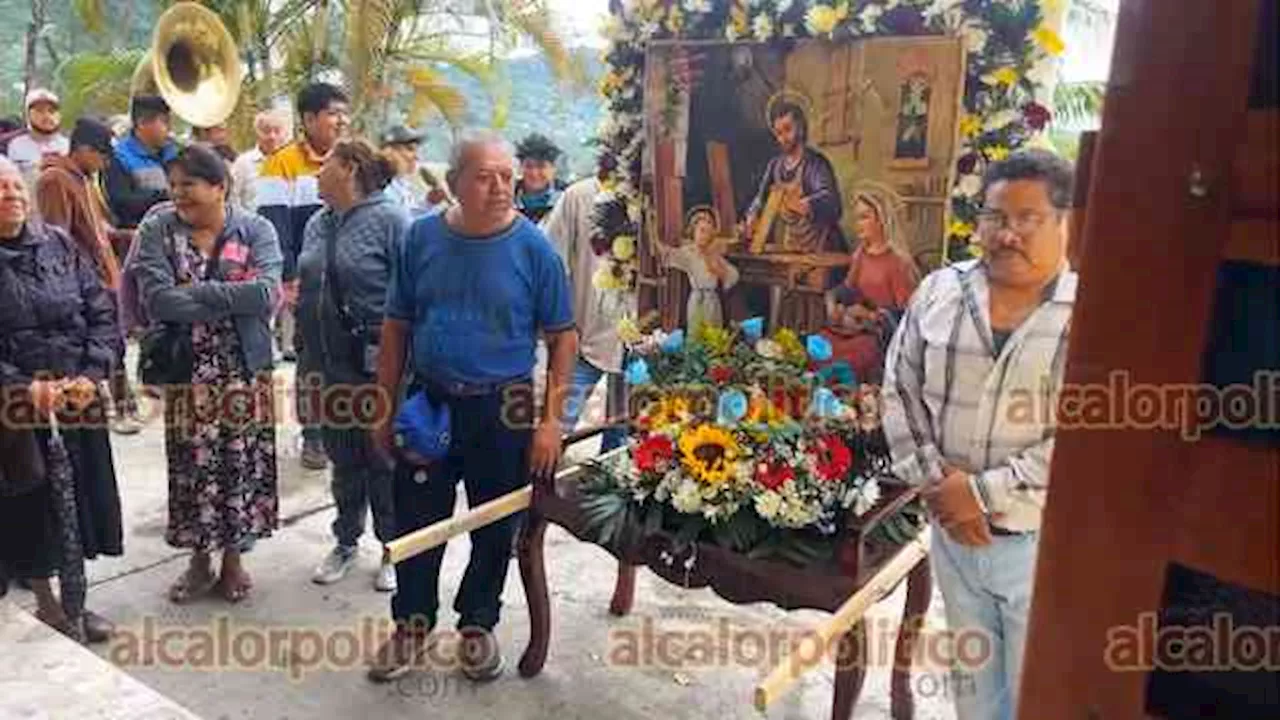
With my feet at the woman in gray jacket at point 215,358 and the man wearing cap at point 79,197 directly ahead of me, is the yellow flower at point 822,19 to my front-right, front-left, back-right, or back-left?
back-right

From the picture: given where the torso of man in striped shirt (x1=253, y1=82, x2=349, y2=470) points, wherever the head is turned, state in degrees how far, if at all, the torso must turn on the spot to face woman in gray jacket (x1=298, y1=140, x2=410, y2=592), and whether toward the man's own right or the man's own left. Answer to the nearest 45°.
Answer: approximately 45° to the man's own right

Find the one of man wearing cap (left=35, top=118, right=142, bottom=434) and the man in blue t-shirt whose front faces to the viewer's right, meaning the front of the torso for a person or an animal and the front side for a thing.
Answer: the man wearing cap

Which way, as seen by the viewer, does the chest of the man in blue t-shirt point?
toward the camera

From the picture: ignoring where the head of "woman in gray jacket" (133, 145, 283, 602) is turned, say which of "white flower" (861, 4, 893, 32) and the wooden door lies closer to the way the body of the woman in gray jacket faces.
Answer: the wooden door

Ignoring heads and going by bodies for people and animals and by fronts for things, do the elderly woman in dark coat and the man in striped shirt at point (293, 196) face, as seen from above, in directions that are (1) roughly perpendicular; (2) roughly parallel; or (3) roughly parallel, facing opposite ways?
roughly parallel

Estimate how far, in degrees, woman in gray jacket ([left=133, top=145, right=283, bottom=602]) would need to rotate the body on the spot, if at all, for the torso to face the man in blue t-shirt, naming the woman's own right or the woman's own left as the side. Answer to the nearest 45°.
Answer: approximately 45° to the woman's own left

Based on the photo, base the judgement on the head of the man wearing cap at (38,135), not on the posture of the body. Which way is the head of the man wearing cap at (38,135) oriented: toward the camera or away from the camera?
toward the camera

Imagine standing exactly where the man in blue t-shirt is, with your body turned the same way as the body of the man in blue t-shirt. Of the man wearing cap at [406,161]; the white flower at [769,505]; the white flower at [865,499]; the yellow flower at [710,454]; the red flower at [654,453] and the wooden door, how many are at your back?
1

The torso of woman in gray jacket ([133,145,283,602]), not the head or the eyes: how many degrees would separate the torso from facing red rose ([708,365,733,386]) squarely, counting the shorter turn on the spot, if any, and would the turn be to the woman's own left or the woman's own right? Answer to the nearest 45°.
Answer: approximately 45° to the woman's own left

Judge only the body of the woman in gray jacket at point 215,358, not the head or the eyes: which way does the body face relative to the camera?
toward the camera

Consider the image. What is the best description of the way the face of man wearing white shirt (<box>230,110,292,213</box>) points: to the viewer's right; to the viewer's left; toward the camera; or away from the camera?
toward the camera

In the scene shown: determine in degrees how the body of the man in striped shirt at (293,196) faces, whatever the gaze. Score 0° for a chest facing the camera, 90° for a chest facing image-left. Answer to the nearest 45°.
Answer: approximately 315°

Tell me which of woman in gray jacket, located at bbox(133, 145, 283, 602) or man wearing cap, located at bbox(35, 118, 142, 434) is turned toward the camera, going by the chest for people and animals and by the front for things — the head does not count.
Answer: the woman in gray jacket

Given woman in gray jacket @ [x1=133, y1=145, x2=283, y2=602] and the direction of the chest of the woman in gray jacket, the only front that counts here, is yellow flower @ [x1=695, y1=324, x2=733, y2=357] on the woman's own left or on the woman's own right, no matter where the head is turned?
on the woman's own left
